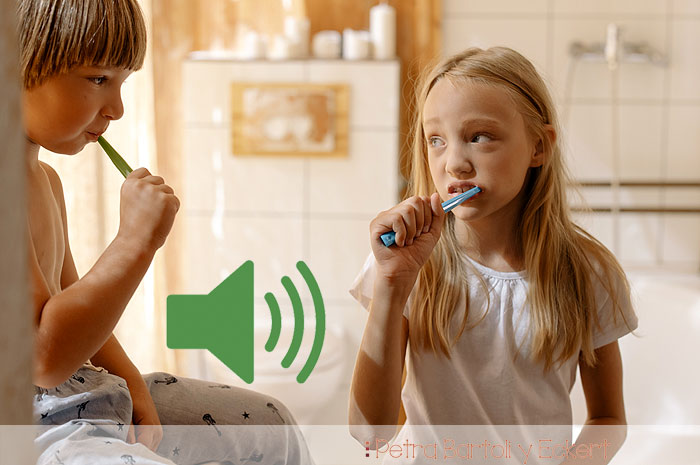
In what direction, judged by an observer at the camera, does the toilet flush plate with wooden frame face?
facing the viewer

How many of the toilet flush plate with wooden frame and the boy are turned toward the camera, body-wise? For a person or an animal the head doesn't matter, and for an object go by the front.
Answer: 1

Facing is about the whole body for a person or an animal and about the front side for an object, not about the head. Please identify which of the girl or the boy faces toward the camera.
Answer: the girl

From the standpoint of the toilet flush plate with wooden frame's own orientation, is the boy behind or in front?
in front

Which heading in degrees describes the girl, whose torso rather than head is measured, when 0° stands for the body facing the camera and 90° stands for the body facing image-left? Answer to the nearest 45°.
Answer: approximately 0°

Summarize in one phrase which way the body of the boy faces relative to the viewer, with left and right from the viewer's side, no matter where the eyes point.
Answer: facing to the right of the viewer

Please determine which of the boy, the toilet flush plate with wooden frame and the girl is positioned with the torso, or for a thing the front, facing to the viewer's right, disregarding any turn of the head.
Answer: the boy

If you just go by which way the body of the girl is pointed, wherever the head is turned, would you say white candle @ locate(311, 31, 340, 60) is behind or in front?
behind

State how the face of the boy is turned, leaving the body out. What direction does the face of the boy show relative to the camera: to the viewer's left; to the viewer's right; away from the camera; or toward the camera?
to the viewer's right

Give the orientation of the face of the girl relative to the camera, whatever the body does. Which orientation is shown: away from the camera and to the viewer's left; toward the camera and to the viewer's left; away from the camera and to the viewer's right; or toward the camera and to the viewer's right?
toward the camera and to the viewer's left

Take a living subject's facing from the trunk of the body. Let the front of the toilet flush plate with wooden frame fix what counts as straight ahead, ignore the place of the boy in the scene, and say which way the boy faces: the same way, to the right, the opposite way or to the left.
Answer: to the left

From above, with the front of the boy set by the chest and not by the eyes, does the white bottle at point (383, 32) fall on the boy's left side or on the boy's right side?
on the boy's left side
